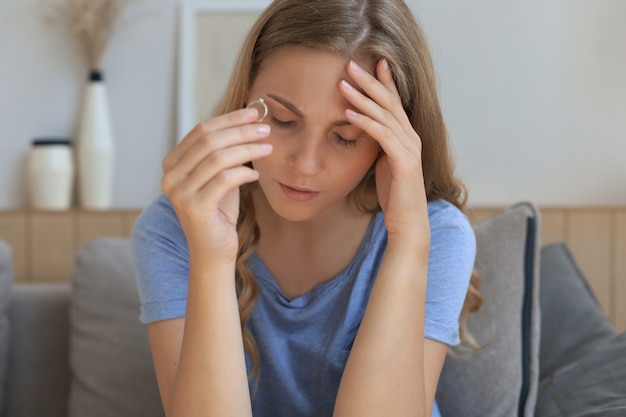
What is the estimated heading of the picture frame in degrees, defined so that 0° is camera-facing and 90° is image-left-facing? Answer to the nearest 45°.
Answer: approximately 0°

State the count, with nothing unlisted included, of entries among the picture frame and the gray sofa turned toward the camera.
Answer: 2

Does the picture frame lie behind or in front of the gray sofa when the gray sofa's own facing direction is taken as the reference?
behind

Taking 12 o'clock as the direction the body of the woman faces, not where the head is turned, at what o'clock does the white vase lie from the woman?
The white vase is roughly at 5 o'clock from the woman.

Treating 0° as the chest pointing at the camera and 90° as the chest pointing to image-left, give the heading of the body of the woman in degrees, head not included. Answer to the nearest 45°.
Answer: approximately 0°

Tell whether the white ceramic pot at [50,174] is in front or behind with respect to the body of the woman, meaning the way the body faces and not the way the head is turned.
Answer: behind

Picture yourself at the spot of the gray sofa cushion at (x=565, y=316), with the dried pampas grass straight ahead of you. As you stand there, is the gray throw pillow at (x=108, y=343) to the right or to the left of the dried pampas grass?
left
